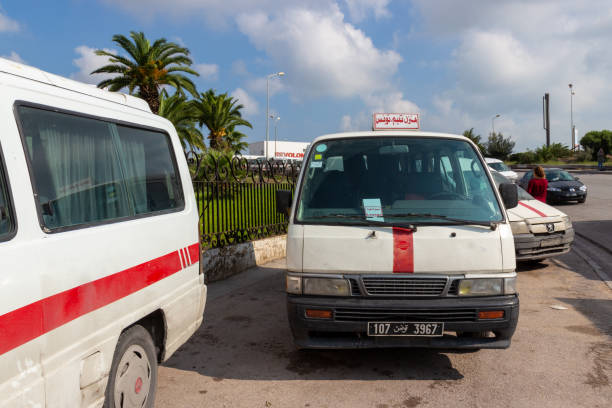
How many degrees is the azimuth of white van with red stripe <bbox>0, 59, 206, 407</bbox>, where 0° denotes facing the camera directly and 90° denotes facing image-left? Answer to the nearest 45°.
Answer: approximately 45°

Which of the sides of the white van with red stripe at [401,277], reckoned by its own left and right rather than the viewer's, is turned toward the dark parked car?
back

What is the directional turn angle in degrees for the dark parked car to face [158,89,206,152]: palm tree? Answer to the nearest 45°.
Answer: approximately 135° to its right

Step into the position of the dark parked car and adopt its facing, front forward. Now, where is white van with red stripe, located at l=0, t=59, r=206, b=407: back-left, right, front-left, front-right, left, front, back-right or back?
front-right

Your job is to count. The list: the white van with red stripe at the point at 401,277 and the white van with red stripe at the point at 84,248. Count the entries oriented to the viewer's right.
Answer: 0

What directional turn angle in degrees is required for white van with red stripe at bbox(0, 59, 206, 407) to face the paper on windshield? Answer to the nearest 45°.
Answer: approximately 180°

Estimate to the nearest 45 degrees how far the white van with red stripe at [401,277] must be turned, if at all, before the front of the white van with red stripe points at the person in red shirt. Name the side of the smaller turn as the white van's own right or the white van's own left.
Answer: approximately 180°

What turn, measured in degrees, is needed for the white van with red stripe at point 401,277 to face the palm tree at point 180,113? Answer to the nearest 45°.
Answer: approximately 135° to its right

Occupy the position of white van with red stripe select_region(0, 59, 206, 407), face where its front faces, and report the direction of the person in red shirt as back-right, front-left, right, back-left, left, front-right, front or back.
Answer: back

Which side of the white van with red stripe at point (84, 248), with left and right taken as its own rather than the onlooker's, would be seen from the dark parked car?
back

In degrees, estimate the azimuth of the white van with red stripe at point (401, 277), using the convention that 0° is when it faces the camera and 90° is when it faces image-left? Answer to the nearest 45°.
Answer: approximately 0°

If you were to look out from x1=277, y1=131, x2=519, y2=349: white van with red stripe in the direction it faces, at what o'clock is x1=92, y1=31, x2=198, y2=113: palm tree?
The palm tree is roughly at 5 o'clock from the white van with red stripe.

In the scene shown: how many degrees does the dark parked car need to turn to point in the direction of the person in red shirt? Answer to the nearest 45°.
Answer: approximately 45° to its right

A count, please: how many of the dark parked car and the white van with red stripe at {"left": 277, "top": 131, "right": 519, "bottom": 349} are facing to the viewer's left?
0

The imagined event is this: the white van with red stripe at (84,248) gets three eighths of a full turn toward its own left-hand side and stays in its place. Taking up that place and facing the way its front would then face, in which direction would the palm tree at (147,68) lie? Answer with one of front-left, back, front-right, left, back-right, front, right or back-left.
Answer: left
